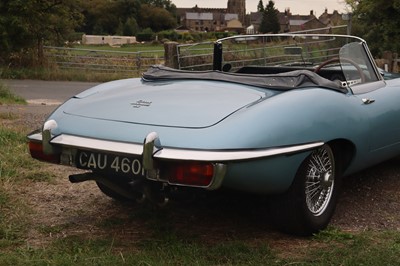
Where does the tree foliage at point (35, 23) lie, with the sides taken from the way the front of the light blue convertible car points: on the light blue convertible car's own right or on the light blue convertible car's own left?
on the light blue convertible car's own left

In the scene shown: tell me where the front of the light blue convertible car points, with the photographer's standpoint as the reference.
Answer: facing away from the viewer and to the right of the viewer

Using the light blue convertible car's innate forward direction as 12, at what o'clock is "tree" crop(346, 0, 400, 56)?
The tree is roughly at 11 o'clock from the light blue convertible car.

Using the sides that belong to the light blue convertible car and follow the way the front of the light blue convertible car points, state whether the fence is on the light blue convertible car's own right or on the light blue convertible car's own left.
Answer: on the light blue convertible car's own left

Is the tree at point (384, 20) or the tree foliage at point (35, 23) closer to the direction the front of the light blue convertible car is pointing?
the tree

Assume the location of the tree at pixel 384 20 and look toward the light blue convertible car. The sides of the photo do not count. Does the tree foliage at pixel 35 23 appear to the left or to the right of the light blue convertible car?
right

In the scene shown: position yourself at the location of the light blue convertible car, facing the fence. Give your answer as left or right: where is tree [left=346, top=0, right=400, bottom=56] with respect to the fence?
right
